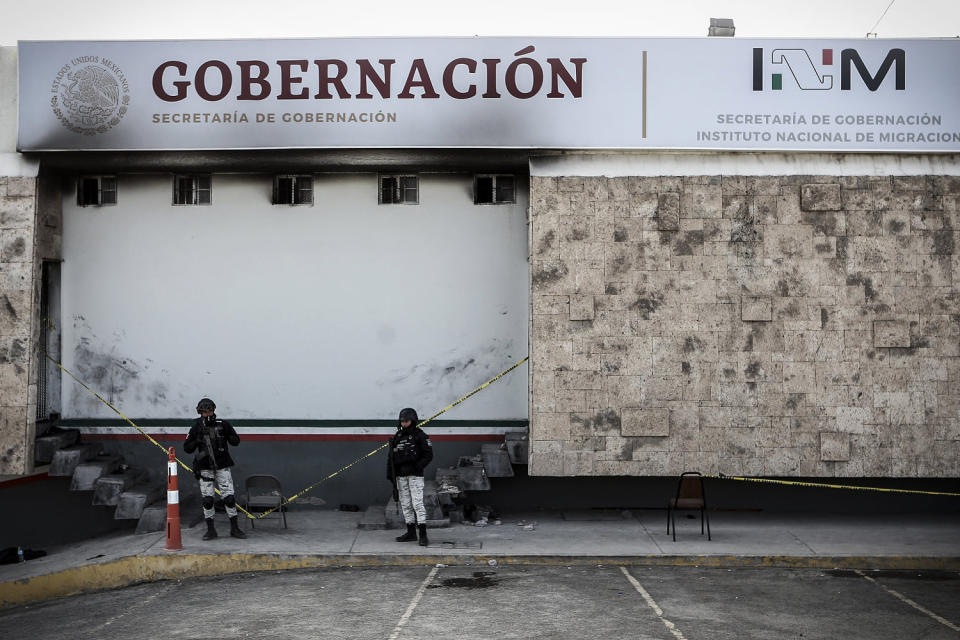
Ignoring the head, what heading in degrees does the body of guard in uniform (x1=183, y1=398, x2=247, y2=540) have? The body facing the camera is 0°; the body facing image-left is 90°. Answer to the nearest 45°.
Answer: approximately 0°

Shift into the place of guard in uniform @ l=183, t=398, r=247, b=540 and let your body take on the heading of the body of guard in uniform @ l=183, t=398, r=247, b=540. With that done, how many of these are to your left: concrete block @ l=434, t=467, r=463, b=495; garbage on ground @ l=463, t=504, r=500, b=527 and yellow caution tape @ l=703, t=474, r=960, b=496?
3

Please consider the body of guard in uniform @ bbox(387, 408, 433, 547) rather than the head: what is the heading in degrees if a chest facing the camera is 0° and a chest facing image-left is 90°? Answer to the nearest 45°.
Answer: approximately 45°

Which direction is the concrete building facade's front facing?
toward the camera

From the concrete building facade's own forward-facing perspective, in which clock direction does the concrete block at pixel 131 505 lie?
The concrete block is roughly at 3 o'clock from the concrete building facade.

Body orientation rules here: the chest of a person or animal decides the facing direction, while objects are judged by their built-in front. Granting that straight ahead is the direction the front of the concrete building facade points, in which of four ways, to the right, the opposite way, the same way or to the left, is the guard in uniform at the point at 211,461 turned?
the same way

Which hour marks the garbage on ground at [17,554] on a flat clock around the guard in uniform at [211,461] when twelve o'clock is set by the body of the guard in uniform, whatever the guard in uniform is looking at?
The garbage on ground is roughly at 4 o'clock from the guard in uniform.

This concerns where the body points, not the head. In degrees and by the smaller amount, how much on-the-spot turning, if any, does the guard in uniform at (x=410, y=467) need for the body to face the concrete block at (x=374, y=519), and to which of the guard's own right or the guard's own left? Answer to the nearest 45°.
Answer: approximately 135° to the guard's own right

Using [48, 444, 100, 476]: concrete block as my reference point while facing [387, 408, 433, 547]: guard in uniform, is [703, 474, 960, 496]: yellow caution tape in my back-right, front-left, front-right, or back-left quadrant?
front-left

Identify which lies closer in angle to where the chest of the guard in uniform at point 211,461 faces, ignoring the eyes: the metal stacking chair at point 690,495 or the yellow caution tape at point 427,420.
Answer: the metal stacking chair

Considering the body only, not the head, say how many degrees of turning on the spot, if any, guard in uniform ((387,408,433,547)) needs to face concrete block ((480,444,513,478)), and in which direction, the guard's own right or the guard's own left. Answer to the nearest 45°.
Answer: approximately 180°

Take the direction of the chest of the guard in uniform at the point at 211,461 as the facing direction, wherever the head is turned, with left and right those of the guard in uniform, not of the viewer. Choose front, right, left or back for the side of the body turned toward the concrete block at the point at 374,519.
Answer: left

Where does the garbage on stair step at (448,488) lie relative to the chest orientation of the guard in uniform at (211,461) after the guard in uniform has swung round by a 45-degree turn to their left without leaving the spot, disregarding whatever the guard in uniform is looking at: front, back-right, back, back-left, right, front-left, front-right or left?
front-left

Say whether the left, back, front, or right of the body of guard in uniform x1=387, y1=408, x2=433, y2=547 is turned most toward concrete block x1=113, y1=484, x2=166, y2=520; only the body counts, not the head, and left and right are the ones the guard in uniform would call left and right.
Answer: right

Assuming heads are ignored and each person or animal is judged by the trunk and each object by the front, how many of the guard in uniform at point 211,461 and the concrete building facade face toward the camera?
2

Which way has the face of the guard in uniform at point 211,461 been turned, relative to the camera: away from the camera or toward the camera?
toward the camera
